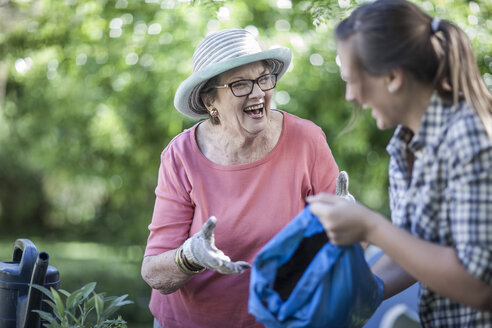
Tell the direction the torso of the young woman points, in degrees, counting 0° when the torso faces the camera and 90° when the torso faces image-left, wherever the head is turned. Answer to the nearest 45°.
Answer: approximately 90°

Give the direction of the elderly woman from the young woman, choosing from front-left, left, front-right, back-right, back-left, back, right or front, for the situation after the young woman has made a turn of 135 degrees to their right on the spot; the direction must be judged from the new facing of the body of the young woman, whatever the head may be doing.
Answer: left

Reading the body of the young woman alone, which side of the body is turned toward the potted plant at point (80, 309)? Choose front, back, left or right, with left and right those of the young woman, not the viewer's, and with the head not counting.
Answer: front

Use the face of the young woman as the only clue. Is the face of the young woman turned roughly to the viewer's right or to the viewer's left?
to the viewer's left
